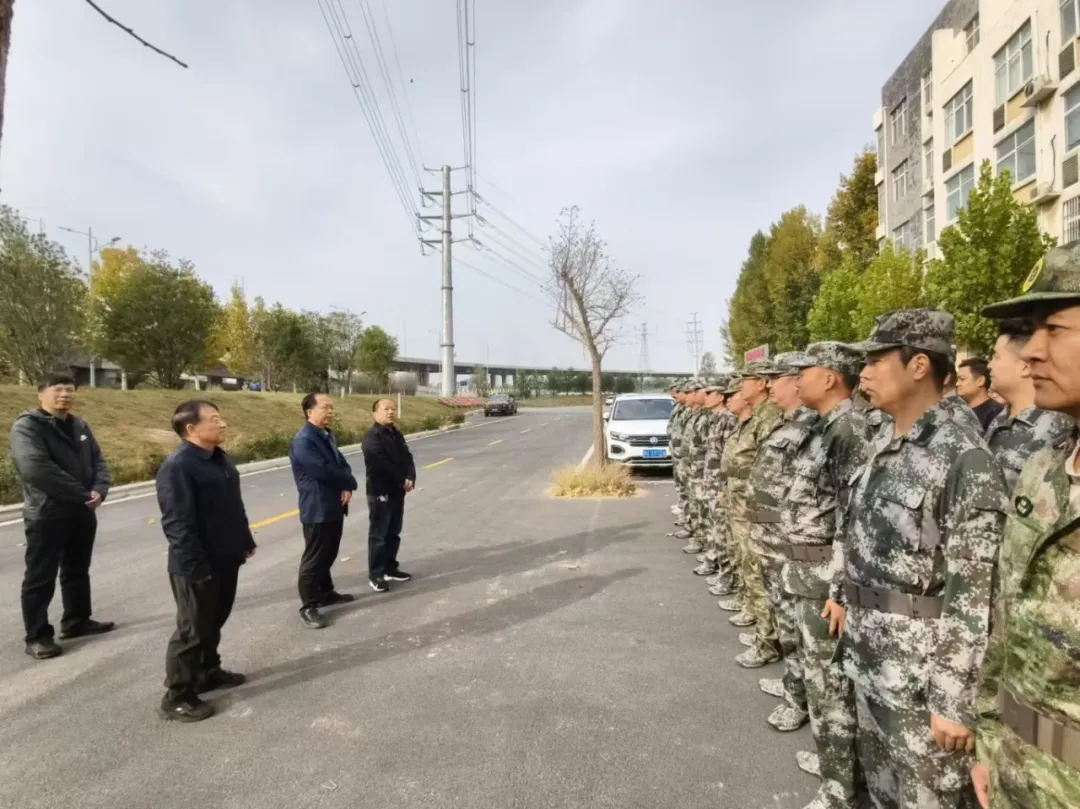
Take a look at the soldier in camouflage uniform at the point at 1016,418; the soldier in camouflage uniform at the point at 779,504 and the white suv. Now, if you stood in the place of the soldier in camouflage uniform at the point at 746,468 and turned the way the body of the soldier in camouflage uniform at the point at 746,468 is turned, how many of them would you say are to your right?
1

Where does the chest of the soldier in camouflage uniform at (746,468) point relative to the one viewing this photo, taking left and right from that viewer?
facing to the left of the viewer

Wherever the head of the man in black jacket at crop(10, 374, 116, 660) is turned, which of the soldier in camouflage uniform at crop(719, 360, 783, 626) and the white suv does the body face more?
the soldier in camouflage uniform

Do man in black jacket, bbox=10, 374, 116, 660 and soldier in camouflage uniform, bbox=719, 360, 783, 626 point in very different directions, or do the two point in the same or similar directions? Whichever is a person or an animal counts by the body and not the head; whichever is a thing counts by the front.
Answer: very different directions

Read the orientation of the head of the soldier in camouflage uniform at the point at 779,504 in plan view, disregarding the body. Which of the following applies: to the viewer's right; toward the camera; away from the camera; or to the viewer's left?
to the viewer's left

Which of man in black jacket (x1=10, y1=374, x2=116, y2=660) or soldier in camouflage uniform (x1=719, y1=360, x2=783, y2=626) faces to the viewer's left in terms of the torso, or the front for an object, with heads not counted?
the soldier in camouflage uniform

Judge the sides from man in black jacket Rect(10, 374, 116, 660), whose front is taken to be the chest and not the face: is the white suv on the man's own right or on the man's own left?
on the man's own left

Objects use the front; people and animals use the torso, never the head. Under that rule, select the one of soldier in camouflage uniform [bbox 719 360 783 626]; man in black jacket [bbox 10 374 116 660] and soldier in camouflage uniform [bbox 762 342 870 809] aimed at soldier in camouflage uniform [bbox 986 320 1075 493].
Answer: the man in black jacket

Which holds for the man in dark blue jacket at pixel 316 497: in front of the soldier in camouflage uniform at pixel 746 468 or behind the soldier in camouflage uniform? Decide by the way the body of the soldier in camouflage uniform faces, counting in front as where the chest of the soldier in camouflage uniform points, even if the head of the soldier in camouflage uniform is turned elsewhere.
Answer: in front

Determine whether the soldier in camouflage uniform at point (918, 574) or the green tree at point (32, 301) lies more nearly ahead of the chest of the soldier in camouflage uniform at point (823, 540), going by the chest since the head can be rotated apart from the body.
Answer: the green tree

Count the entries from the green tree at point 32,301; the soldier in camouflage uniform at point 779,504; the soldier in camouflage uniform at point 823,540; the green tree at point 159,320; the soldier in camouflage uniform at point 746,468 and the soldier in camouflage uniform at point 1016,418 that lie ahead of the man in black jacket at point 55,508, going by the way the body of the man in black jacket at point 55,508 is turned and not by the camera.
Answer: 4

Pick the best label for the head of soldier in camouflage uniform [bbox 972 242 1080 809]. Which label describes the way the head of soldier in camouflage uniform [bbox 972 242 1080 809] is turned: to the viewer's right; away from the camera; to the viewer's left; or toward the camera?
to the viewer's left

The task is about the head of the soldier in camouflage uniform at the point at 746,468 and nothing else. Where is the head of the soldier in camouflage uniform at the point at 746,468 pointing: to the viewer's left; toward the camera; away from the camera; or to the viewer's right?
to the viewer's left

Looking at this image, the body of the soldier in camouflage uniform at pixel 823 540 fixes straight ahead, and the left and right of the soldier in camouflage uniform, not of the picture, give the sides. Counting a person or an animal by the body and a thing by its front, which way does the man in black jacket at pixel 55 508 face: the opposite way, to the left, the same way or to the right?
the opposite way

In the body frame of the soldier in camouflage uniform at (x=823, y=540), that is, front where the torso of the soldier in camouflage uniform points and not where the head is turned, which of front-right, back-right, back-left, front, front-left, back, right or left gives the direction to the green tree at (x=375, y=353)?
front-right

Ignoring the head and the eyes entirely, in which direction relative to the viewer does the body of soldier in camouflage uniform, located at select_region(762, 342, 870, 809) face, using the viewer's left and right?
facing to the left of the viewer

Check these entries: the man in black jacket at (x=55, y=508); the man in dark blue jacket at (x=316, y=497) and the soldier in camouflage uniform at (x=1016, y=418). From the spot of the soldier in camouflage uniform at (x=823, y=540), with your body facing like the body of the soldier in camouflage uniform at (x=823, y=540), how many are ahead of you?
2
